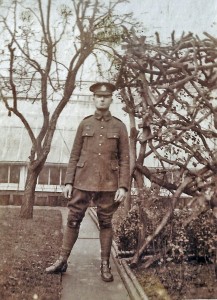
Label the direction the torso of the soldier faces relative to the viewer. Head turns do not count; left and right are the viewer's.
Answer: facing the viewer

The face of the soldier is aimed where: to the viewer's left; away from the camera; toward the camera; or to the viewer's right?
toward the camera

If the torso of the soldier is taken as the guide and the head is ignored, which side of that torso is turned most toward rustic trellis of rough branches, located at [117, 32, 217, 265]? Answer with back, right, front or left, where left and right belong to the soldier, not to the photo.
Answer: left
